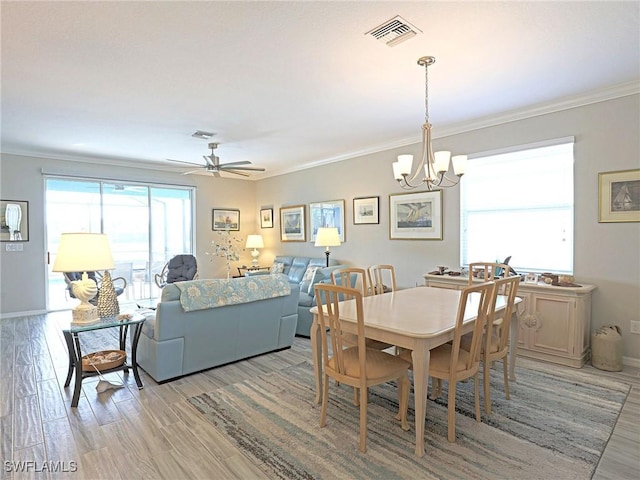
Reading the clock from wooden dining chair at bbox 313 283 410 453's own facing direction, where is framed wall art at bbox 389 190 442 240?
The framed wall art is roughly at 11 o'clock from the wooden dining chair.

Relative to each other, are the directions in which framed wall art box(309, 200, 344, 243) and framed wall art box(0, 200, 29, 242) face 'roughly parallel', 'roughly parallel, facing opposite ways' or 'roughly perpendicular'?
roughly perpendicular

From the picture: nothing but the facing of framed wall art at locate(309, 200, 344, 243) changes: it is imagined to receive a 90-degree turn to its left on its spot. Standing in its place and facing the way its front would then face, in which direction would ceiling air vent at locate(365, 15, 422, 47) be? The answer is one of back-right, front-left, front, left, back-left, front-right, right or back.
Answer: front-right

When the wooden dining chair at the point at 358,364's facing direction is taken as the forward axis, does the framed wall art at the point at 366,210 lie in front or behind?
in front

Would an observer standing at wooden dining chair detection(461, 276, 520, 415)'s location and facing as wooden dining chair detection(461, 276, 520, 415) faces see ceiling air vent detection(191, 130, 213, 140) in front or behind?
in front

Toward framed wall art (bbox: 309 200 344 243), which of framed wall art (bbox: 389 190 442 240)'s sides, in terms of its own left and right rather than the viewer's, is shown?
right

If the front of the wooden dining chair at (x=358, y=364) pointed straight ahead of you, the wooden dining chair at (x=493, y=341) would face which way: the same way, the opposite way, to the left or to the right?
to the left

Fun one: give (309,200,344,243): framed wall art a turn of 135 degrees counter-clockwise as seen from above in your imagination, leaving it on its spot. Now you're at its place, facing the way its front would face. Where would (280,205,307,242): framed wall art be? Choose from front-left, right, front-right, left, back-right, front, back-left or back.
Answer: back-left

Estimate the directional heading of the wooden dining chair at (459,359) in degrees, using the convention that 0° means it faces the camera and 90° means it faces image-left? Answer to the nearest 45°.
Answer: approximately 135°

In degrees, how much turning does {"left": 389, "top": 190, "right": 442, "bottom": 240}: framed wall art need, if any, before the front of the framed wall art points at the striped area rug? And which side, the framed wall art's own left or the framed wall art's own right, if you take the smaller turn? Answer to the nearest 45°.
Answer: approximately 45° to the framed wall art's own left

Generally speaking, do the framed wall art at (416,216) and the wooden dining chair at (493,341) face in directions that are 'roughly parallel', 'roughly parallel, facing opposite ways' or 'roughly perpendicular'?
roughly perpendicular

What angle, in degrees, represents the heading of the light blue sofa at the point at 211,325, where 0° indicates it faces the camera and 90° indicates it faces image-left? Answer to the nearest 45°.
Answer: approximately 135°

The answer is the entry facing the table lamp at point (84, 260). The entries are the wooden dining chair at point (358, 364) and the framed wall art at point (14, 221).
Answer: the framed wall art
